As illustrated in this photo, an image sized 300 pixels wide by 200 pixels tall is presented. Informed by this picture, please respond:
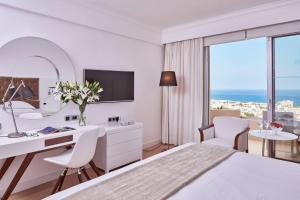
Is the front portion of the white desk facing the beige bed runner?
yes

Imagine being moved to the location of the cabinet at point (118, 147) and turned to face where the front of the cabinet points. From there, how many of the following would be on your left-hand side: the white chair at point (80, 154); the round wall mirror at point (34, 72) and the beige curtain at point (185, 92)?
1

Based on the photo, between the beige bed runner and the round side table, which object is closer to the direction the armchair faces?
the beige bed runner

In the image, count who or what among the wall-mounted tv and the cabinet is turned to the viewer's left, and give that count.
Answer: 0

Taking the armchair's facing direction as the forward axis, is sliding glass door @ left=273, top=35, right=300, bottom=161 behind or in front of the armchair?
behind

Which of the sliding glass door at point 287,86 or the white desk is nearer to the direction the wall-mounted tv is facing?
the sliding glass door

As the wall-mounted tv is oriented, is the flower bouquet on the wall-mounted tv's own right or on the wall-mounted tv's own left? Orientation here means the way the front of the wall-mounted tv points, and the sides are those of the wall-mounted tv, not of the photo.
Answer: on the wall-mounted tv's own right

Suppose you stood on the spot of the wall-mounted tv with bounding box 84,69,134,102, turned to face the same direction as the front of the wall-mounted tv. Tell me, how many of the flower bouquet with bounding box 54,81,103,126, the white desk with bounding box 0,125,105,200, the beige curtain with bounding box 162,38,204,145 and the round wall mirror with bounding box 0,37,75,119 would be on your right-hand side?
3

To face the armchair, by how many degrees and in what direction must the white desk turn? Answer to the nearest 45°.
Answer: approximately 45° to its left

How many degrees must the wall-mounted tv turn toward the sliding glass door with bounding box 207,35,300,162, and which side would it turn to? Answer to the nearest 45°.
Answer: approximately 45° to its left

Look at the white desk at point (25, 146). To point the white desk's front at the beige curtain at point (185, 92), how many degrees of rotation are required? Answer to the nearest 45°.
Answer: approximately 45° to its left

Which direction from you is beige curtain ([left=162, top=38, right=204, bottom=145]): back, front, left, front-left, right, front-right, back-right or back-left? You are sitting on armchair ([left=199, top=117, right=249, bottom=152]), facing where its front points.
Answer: right

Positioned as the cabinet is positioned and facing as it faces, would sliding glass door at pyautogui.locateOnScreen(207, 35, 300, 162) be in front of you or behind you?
in front

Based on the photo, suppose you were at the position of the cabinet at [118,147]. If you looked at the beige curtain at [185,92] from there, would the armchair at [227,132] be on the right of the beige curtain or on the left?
right
